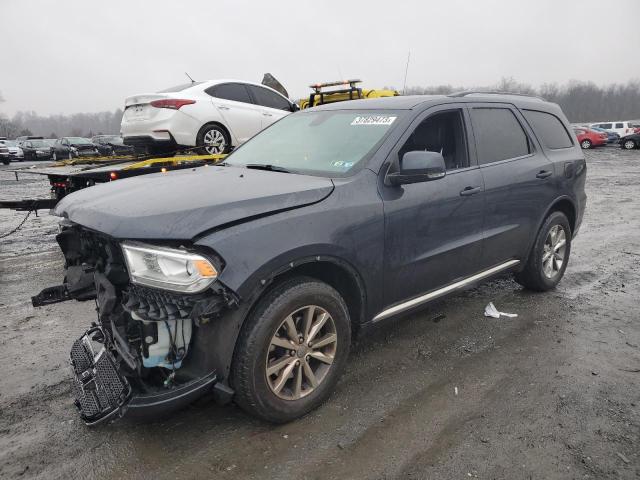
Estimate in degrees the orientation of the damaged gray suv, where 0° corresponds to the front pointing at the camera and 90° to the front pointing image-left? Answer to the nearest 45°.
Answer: approximately 45°

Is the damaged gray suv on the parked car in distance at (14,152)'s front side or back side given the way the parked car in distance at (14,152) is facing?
on the front side

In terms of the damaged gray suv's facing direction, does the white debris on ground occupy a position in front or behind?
behind

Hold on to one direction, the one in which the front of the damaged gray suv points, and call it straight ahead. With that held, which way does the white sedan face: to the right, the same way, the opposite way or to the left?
the opposite way

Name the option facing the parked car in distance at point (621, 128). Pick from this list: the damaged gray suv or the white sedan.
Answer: the white sedan

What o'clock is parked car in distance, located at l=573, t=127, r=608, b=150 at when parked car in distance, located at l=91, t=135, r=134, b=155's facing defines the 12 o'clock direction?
parked car in distance, located at l=573, t=127, r=608, b=150 is roughly at 10 o'clock from parked car in distance, located at l=91, t=135, r=134, b=155.

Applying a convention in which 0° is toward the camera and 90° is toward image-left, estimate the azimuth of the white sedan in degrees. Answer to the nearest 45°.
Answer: approximately 225°

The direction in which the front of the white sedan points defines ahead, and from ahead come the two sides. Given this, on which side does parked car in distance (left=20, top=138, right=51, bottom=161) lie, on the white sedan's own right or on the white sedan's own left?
on the white sedan's own left

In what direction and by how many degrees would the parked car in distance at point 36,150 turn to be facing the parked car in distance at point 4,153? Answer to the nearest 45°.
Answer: approximately 90° to its right

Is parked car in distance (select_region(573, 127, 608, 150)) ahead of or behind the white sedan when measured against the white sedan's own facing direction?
ahead
